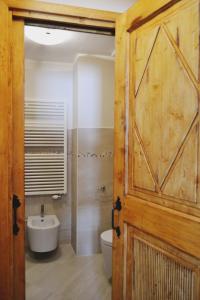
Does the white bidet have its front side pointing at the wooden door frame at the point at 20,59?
yes

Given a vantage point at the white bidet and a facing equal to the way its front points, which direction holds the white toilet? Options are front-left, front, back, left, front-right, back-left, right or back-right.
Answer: front-left

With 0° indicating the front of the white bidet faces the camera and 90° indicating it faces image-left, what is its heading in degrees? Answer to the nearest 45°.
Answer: approximately 0°

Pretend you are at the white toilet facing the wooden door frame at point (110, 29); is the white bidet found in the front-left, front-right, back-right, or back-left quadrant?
back-right

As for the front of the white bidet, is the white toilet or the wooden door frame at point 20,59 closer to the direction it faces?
the wooden door frame

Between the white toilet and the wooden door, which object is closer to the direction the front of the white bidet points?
the wooden door
